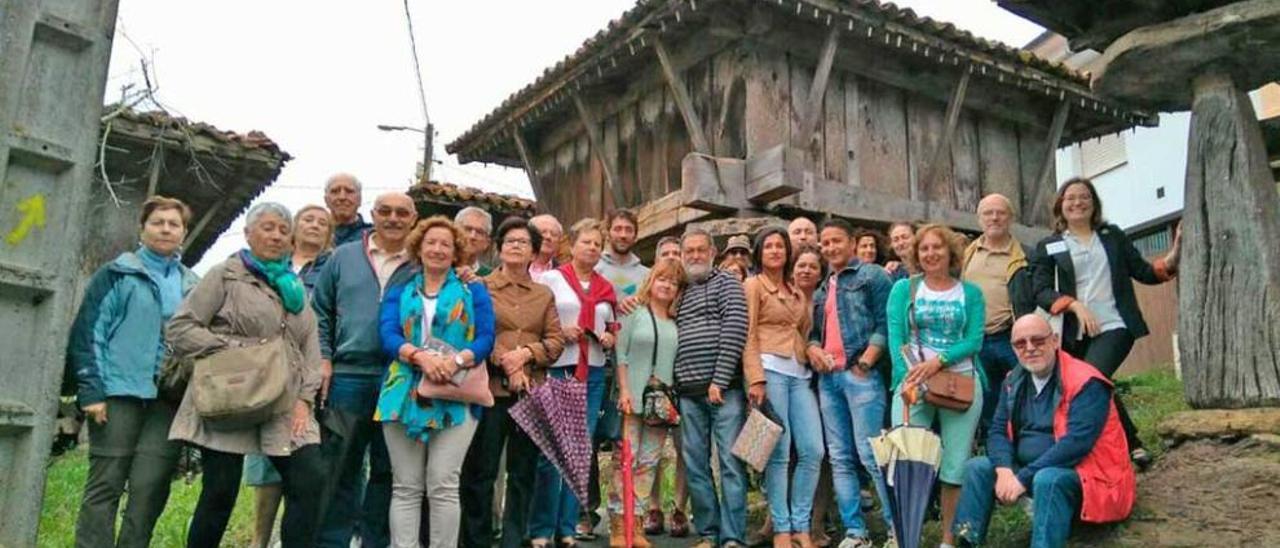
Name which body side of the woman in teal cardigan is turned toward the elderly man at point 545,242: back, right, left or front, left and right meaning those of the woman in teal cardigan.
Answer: right

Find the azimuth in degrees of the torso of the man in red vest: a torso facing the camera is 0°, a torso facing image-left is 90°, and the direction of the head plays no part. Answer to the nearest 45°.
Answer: approximately 45°

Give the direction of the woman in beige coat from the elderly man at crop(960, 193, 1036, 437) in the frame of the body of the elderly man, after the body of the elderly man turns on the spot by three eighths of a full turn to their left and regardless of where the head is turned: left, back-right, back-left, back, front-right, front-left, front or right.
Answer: back

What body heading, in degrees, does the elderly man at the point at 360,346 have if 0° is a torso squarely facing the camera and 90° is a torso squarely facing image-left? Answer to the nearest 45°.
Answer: approximately 315°

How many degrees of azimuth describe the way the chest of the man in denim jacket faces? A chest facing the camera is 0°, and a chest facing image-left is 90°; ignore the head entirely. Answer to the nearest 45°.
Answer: approximately 45°

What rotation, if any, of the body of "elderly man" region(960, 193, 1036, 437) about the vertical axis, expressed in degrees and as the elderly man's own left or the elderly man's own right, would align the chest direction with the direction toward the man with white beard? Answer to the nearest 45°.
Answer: approximately 45° to the elderly man's own right

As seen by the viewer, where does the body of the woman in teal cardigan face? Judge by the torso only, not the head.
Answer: toward the camera

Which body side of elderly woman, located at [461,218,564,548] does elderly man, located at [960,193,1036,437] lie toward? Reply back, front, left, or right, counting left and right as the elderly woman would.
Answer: left

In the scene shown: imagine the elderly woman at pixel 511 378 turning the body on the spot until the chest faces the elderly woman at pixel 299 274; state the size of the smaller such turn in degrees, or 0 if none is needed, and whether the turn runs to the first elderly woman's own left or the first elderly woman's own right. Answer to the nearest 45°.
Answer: approximately 90° to the first elderly woman's own right
